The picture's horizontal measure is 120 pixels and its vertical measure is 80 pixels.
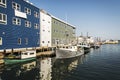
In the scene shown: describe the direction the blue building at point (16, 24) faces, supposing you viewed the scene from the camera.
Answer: facing the viewer and to the right of the viewer
